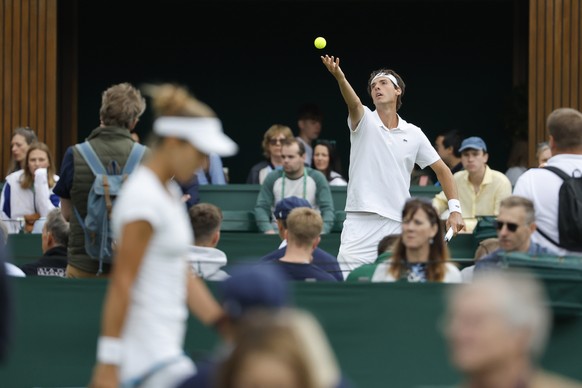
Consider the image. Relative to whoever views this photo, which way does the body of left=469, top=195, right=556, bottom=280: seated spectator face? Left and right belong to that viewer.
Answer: facing the viewer and to the left of the viewer

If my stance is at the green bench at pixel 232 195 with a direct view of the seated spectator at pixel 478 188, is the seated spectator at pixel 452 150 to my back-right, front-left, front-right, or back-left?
front-left

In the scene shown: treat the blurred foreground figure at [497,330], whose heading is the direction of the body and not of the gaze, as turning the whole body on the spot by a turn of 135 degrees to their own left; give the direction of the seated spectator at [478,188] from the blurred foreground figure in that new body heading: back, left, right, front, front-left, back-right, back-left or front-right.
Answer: left

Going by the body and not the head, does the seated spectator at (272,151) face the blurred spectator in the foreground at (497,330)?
yes

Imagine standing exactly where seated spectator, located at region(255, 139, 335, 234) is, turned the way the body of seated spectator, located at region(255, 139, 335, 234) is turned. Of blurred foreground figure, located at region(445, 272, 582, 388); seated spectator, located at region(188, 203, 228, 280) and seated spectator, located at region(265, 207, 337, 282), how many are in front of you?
3

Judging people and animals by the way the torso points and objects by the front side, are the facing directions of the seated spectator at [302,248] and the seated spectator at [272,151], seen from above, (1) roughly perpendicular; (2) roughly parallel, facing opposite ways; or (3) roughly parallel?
roughly parallel, facing opposite ways

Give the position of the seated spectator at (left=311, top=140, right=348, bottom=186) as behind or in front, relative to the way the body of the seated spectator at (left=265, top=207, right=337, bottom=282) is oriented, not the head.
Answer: in front

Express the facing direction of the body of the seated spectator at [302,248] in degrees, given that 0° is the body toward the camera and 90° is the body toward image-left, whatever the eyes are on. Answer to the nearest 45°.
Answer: approximately 180°

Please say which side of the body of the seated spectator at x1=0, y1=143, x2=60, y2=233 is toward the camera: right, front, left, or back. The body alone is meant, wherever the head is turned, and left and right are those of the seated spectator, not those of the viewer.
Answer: front

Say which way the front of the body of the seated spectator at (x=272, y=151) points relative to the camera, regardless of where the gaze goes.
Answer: toward the camera

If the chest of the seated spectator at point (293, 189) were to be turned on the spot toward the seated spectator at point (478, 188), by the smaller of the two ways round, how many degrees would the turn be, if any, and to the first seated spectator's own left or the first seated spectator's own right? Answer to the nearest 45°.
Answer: approximately 90° to the first seated spectator's own left
